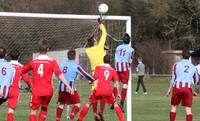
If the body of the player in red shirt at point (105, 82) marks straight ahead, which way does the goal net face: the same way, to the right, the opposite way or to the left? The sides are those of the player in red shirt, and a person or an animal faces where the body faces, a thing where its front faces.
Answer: the opposite way

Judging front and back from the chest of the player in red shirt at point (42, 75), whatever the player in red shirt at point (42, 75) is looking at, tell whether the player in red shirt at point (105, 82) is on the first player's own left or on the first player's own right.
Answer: on the first player's own right

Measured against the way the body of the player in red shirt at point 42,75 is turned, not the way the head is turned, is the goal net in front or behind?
in front

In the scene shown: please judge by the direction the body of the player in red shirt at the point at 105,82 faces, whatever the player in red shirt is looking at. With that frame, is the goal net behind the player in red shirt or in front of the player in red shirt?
in front

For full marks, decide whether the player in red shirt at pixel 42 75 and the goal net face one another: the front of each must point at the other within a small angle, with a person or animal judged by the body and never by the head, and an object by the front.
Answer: yes

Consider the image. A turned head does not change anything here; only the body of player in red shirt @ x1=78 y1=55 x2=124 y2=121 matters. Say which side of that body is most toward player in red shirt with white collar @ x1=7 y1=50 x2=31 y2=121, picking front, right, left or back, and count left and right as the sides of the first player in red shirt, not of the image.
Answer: left

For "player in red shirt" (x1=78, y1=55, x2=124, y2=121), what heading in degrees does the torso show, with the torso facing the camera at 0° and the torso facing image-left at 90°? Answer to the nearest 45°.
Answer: approximately 180°

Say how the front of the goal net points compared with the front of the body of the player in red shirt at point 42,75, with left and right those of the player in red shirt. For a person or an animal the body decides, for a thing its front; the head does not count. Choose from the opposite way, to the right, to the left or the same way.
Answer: the opposite way

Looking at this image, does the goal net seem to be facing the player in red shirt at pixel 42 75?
yes

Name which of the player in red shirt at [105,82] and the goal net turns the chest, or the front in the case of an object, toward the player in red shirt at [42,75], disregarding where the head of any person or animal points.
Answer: the goal net

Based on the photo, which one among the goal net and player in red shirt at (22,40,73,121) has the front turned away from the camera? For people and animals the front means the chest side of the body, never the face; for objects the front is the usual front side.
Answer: the player in red shirt

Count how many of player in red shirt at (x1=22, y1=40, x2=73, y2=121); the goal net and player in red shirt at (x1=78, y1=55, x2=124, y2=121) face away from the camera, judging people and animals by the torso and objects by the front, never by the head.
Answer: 2

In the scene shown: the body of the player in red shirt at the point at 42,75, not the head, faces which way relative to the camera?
away from the camera
